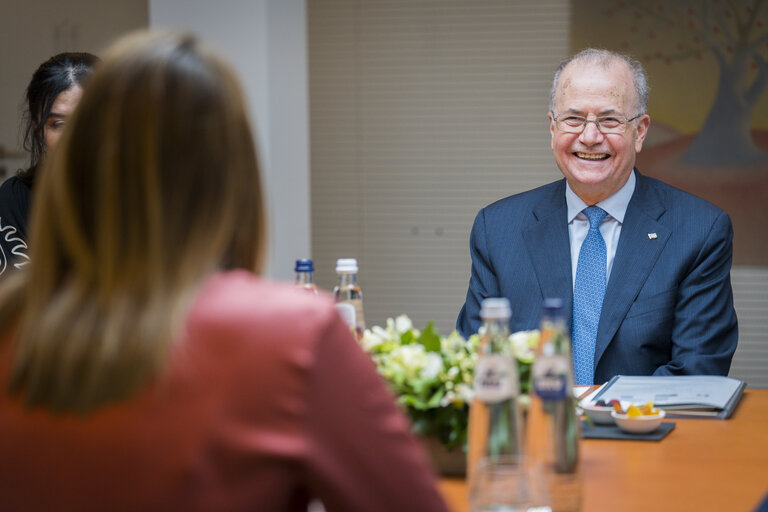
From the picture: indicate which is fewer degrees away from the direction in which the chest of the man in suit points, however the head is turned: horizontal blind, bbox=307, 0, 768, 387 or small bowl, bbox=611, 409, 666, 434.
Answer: the small bowl

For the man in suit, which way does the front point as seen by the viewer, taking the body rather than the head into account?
toward the camera

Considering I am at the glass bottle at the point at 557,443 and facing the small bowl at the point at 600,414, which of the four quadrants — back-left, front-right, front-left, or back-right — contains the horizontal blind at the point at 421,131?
front-left

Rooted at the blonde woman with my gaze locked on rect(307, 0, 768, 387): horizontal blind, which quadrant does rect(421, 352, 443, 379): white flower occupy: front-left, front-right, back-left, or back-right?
front-right

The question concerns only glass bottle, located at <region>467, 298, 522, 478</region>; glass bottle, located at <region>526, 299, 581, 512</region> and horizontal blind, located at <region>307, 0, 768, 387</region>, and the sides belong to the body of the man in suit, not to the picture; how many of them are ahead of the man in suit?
2

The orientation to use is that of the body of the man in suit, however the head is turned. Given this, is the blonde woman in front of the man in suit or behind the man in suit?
in front

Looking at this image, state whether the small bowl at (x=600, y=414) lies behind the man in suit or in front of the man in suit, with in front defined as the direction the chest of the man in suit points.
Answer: in front

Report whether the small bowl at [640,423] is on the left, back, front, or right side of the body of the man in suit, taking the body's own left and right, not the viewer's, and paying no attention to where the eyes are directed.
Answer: front

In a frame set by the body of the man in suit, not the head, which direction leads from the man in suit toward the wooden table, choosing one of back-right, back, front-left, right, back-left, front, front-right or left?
front
